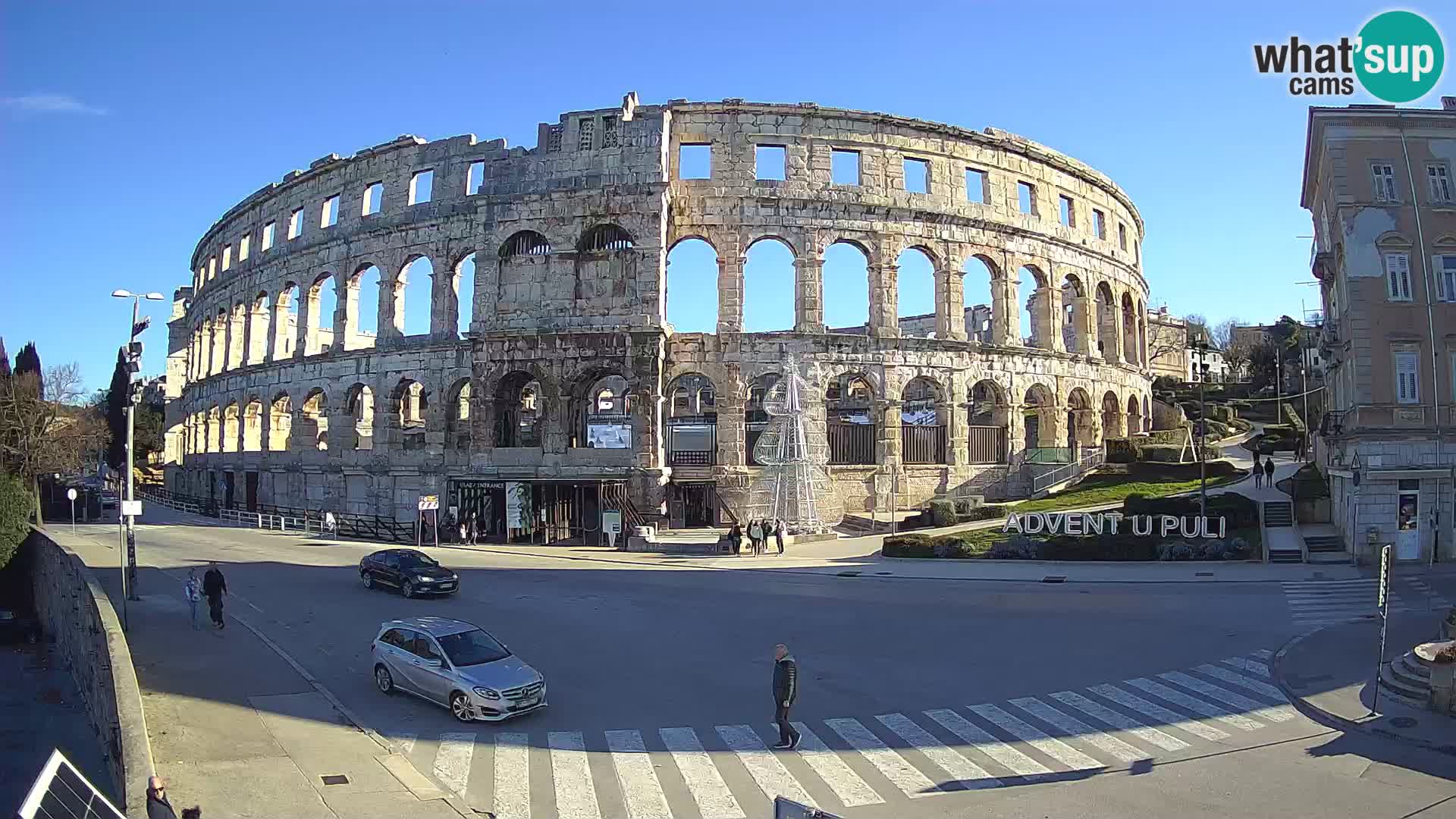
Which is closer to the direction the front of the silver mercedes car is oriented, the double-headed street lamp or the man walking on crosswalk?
the man walking on crosswalk

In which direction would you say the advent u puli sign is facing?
toward the camera

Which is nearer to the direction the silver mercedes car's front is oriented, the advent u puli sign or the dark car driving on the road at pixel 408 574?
the advent u puli sign

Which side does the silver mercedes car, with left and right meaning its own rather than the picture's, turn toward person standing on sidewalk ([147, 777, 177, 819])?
right

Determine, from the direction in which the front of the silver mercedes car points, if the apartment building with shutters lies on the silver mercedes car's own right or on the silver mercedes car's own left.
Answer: on the silver mercedes car's own left

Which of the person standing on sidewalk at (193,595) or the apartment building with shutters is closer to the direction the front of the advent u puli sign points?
the person standing on sidewalk

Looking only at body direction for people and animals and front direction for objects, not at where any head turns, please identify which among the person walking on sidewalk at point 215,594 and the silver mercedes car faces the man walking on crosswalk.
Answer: the silver mercedes car

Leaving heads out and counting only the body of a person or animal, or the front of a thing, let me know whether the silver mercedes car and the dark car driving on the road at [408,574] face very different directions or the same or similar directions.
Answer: same or similar directions

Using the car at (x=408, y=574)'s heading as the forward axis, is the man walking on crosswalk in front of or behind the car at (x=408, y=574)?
in front

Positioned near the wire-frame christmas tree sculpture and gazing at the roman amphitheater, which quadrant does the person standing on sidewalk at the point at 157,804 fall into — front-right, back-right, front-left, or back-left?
back-left

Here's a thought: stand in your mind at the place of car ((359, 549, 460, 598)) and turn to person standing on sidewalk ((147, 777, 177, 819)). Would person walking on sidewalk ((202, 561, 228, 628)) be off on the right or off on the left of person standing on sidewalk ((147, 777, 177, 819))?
right

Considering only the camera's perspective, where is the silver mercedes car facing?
facing the viewer and to the right of the viewer
